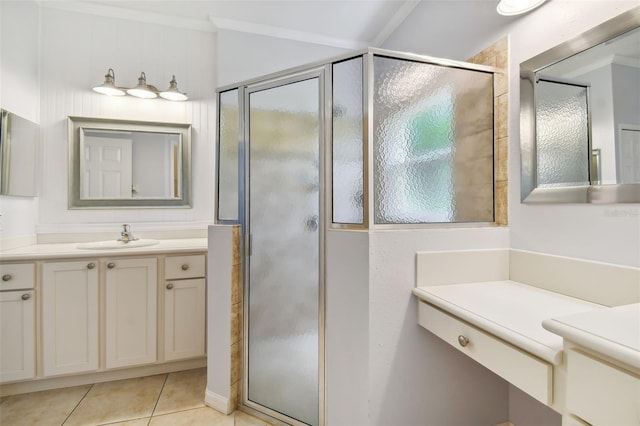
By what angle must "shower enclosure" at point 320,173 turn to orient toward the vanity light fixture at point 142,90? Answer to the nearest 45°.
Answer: approximately 90° to its right

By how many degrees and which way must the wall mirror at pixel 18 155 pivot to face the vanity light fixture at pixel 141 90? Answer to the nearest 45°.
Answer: approximately 45° to its left

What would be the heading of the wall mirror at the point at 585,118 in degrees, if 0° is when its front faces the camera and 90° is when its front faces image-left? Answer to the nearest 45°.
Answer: approximately 45°

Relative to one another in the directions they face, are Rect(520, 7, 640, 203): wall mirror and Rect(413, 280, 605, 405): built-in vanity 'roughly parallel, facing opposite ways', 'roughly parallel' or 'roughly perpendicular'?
roughly parallel

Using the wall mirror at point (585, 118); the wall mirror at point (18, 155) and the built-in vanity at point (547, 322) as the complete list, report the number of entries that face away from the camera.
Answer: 0

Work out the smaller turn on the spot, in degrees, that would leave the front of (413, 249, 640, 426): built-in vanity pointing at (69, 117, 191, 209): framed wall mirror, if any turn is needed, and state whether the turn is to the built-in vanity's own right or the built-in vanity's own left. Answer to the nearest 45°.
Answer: approximately 45° to the built-in vanity's own right

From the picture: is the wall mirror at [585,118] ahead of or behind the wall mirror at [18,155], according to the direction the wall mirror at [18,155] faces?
ahead

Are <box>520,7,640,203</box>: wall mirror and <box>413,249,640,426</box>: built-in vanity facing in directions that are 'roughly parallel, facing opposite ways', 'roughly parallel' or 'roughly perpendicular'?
roughly parallel

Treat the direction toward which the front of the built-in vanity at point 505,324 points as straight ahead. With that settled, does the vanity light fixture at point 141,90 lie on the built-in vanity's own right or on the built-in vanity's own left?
on the built-in vanity's own right

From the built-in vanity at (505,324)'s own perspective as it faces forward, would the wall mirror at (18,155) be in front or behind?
in front

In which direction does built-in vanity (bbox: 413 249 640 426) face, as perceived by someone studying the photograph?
facing the viewer and to the left of the viewer

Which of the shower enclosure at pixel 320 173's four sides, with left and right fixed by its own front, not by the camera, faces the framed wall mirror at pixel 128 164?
right

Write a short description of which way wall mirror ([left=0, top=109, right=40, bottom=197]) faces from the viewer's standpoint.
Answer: facing the viewer and to the right of the viewer

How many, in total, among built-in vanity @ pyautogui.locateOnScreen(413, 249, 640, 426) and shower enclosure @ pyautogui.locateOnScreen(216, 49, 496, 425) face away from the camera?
0

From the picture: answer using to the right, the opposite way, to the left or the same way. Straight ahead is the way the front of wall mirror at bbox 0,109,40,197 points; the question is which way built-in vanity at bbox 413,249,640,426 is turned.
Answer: the opposite way

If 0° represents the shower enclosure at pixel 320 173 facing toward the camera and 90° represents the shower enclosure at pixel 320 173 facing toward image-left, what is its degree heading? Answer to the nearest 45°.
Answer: approximately 45°
